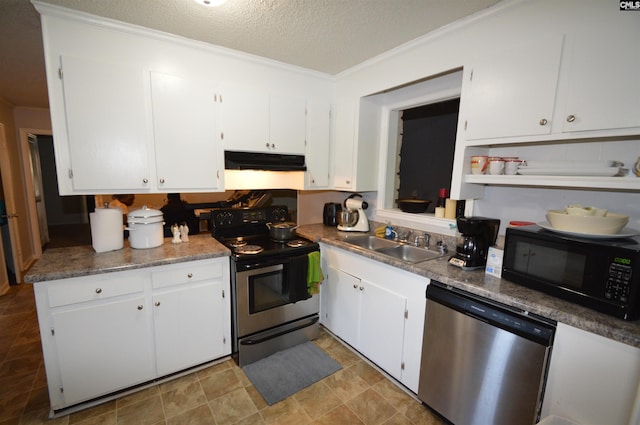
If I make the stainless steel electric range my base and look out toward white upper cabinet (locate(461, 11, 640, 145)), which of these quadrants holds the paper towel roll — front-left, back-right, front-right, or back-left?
back-right

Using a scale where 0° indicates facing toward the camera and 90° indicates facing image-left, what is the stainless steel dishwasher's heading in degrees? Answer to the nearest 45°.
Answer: approximately 45°

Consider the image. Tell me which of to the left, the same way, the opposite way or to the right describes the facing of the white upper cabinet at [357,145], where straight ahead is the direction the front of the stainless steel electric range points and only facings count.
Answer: to the right

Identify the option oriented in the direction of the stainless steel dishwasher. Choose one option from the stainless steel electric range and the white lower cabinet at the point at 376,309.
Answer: the stainless steel electric range

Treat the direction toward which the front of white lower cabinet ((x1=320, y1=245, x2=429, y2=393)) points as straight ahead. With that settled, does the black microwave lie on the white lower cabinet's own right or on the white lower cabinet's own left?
on the white lower cabinet's own left

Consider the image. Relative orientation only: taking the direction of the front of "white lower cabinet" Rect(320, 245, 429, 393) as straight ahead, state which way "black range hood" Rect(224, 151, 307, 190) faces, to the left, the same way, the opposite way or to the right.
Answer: to the left

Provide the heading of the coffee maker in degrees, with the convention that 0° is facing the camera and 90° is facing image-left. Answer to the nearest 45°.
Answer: approximately 45°

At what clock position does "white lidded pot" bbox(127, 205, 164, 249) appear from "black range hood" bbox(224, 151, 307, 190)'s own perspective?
The white lidded pot is roughly at 2 o'clock from the black range hood.

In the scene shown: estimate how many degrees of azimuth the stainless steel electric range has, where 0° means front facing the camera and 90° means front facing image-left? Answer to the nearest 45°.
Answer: approximately 315°
